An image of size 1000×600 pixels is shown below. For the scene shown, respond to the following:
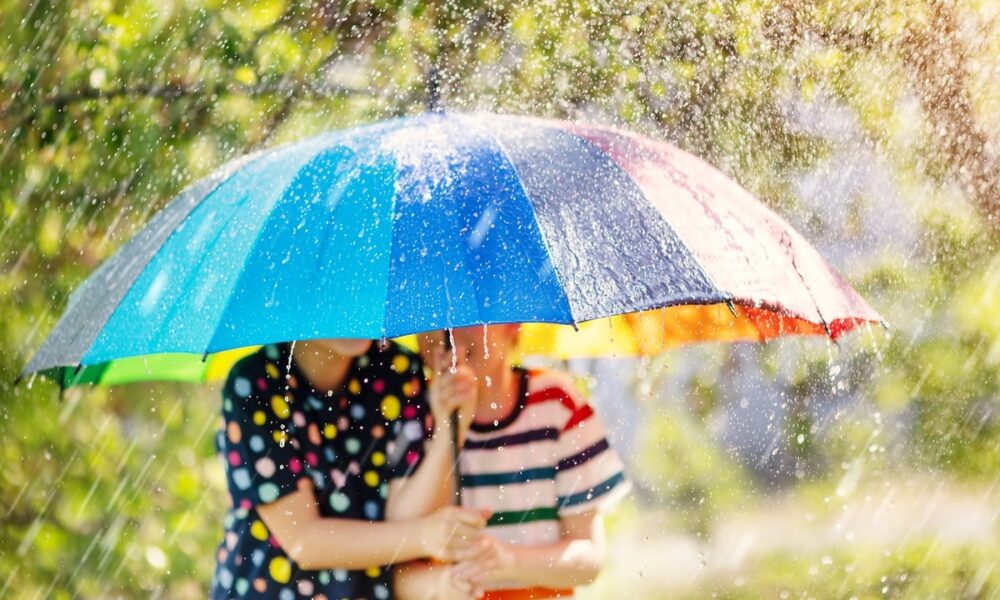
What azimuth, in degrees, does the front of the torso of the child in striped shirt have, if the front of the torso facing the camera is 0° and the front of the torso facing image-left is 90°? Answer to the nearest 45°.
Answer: approximately 45°
